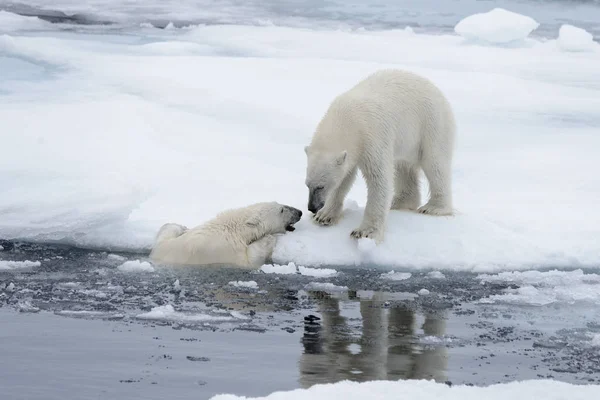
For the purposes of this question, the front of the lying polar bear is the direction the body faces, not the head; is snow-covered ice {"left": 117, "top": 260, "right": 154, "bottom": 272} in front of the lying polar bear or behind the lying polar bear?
behind

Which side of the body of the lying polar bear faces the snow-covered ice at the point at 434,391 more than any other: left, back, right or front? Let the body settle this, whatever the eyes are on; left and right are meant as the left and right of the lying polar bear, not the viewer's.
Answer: right

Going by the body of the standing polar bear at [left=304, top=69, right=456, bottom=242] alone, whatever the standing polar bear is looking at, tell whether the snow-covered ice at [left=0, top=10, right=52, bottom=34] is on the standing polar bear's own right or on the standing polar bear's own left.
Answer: on the standing polar bear's own right

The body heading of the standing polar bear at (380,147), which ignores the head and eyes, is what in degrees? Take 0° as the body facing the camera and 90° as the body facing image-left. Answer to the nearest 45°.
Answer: approximately 45°

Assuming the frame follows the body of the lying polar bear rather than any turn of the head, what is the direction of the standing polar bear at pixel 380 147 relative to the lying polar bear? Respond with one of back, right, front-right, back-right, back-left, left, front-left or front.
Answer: front

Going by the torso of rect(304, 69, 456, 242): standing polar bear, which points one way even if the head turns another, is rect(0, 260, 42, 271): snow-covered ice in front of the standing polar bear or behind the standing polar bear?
in front

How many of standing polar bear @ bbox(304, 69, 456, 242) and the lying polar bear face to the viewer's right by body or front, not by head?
1

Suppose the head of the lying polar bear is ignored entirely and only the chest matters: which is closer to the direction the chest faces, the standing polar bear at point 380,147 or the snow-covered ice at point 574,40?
the standing polar bear

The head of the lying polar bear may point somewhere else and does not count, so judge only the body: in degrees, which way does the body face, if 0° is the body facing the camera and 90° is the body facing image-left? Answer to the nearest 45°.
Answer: approximately 270°

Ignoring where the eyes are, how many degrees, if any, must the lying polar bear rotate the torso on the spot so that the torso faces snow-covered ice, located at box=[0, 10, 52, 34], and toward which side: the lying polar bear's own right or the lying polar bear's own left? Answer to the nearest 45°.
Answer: approximately 90° to the lying polar bear's own left

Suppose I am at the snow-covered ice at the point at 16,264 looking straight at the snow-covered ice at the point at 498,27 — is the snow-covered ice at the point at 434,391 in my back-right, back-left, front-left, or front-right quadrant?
back-right

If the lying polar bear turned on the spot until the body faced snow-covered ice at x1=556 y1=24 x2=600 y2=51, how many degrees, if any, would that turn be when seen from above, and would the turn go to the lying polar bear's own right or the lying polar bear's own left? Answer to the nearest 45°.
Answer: approximately 45° to the lying polar bear's own left

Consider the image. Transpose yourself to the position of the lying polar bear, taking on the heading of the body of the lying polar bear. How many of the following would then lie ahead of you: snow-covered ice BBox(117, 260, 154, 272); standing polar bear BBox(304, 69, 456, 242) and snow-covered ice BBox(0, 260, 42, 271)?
1

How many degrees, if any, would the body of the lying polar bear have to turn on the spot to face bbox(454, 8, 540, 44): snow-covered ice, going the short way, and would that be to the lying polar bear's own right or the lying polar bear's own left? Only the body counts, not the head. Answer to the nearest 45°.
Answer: approximately 45° to the lying polar bear's own left
